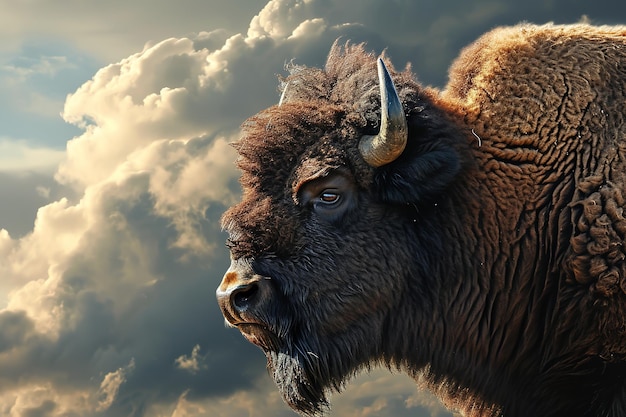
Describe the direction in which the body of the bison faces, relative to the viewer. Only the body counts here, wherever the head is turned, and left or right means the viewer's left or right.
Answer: facing to the left of the viewer
